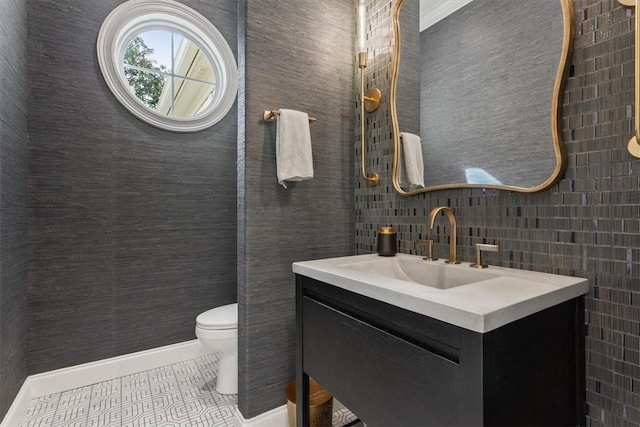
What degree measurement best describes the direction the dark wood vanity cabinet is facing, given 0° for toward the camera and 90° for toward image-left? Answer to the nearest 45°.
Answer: approximately 45°

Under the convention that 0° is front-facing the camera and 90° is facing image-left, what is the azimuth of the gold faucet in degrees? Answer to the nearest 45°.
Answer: approximately 45°
